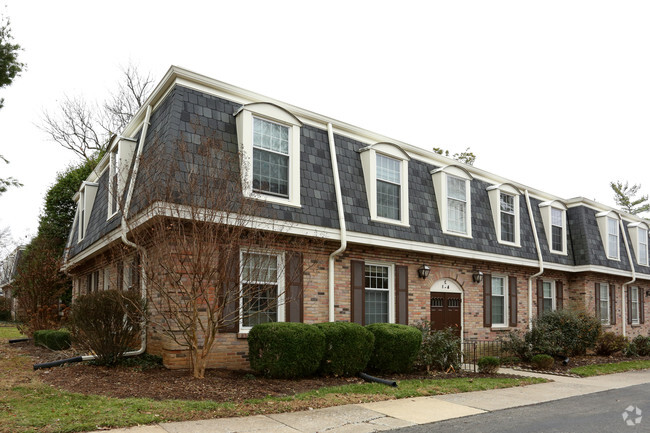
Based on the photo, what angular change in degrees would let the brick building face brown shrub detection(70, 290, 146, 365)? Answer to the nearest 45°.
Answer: approximately 90° to its right

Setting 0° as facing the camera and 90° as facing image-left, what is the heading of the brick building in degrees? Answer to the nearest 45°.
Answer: approximately 315°

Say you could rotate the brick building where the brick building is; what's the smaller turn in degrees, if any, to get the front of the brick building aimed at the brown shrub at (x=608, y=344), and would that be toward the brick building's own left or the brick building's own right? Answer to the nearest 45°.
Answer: approximately 90° to the brick building's own left

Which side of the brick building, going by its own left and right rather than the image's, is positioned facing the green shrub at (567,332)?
left

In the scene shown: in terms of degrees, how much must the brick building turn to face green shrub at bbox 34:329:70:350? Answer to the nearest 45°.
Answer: approximately 135° to its right
